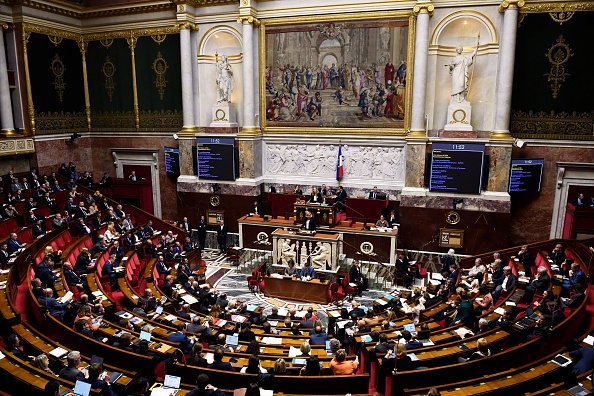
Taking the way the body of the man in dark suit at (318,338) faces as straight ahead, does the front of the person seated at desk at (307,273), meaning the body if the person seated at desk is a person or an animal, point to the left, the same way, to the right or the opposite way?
the opposite way

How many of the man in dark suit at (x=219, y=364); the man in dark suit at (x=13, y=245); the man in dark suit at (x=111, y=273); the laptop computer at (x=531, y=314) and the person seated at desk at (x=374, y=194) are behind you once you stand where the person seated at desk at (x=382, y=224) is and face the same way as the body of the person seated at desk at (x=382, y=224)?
1

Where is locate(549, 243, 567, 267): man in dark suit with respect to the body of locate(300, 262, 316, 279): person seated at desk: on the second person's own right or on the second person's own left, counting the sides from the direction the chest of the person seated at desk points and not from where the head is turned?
on the second person's own left

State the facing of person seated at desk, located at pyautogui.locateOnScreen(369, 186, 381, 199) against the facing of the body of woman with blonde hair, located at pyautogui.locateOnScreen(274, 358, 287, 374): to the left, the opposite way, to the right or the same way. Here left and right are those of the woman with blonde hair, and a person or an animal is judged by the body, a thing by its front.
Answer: the opposite way

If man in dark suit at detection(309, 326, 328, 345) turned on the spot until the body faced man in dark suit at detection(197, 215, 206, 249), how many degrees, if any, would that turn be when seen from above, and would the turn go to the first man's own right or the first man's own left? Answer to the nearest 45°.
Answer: approximately 45° to the first man's own left

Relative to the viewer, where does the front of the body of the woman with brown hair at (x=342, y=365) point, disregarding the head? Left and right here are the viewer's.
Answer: facing away from the viewer

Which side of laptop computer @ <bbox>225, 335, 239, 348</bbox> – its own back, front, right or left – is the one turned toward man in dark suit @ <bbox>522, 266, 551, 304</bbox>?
left

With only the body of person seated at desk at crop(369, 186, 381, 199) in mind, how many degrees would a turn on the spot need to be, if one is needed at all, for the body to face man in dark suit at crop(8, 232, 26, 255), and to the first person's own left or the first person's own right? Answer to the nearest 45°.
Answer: approximately 45° to the first person's own right

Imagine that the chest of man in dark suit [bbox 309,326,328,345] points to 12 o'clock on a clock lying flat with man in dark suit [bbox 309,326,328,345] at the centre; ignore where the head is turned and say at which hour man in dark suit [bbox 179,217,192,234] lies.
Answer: man in dark suit [bbox 179,217,192,234] is roughly at 11 o'clock from man in dark suit [bbox 309,326,328,345].

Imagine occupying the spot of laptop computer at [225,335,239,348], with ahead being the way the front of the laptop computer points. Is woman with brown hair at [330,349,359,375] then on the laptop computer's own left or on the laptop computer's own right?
on the laptop computer's own left

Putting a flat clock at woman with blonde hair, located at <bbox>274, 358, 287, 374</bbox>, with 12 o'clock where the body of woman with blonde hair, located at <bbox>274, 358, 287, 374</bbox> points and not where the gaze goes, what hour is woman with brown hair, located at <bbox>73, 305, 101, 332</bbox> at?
woman with brown hair, located at <bbox>73, 305, 101, 332</bbox> is roughly at 10 o'clock from woman with blonde hair, located at <bbox>274, 358, 287, 374</bbox>.

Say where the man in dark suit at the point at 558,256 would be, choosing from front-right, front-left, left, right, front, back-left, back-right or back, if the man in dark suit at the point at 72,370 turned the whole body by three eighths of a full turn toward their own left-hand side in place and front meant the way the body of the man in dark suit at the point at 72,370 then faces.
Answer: back

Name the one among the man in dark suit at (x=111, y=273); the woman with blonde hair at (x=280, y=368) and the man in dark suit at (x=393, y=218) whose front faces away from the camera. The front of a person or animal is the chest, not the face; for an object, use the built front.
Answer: the woman with blonde hair

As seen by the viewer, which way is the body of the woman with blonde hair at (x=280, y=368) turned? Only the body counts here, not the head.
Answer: away from the camera

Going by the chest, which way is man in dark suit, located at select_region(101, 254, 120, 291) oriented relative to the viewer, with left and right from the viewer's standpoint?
facing to the right of the viewer

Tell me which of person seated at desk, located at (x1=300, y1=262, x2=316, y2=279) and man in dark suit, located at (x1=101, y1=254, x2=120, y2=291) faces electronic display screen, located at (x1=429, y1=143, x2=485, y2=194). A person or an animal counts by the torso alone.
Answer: the man in dark suit

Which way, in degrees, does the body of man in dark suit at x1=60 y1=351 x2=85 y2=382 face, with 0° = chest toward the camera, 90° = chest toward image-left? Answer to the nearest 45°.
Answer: approximately 225°

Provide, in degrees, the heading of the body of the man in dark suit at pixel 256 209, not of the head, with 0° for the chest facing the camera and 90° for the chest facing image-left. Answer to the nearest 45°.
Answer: approximately 0°

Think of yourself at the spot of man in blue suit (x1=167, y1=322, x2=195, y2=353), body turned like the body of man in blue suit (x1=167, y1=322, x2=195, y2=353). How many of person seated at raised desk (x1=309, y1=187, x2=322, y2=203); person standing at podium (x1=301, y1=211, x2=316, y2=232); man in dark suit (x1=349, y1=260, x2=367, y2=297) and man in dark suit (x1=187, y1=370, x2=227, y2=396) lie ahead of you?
3
